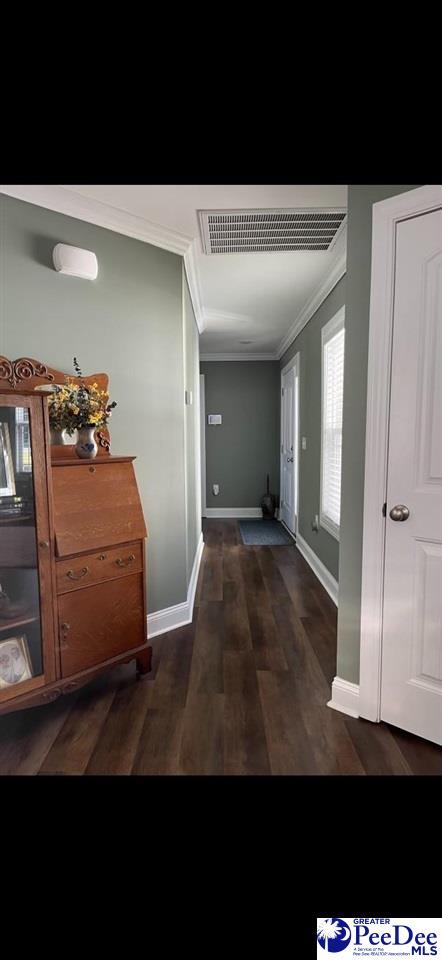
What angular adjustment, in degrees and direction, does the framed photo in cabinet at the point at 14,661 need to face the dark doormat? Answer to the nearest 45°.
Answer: approximately 90° to its left

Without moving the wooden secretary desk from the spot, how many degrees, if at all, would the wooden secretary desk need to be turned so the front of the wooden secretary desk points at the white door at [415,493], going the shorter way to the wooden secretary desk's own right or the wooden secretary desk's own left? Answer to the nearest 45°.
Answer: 0° — it already faces it

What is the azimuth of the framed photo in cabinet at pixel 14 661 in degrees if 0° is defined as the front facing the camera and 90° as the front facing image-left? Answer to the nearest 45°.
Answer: approximately 315°

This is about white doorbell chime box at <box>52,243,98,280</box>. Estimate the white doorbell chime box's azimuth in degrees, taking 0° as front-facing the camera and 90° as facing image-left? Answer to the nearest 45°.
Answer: approximately 315°

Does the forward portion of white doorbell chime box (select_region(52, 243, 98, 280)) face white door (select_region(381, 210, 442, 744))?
yes

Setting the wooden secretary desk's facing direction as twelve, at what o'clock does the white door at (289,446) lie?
The white door is roughly at 9 o'clock from the wooden secretary desk.

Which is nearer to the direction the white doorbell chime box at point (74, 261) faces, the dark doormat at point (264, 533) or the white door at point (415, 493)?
the white door

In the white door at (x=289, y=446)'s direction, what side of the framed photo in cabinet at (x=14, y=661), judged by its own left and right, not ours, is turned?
left
